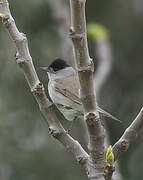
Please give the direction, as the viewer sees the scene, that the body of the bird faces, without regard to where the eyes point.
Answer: to the viewer's left
